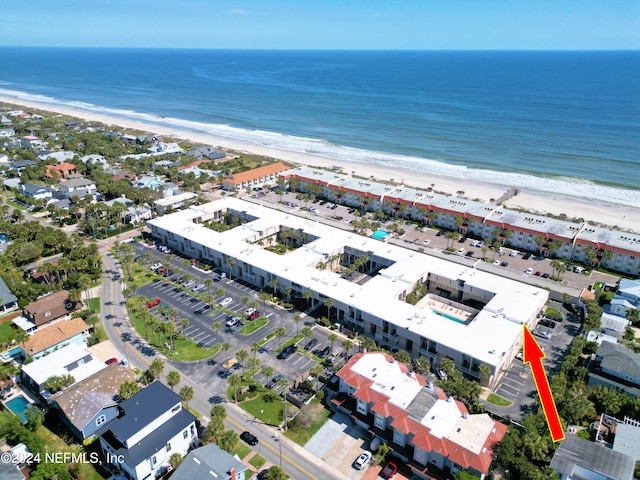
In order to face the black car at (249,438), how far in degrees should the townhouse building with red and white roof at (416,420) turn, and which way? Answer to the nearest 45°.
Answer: approximately 45° to its right

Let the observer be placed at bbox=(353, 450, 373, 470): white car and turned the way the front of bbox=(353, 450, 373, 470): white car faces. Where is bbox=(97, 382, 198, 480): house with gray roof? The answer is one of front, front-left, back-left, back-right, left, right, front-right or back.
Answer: back-left

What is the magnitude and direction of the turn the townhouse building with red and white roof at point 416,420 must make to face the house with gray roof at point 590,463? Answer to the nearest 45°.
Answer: approximately 135° to its left

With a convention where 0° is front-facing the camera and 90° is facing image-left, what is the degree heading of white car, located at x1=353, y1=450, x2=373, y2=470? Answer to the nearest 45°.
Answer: approximately 225°

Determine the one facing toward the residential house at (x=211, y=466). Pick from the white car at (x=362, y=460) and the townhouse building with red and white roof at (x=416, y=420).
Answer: the townhouse building with red and white roof

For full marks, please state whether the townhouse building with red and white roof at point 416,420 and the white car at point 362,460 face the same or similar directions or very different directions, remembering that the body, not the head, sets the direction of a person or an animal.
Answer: very different directions

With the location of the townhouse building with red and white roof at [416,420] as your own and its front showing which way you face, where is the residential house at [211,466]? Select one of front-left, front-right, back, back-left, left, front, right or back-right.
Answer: front

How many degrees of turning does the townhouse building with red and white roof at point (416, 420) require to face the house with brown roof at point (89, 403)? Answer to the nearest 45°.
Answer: approximately 45° to its right

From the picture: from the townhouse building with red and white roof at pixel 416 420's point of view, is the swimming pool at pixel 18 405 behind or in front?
in front

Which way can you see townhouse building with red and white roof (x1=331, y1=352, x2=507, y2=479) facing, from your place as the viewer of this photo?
facing the viewer and to the left of the viewer

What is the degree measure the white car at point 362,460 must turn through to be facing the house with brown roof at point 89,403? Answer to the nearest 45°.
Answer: approximately 135° to its left
